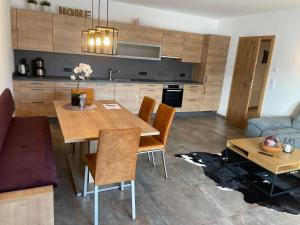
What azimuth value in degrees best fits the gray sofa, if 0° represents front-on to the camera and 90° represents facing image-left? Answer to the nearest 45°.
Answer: approximately 45°

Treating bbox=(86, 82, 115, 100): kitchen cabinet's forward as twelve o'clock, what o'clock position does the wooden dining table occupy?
The wooden dining table is roughly at 12 o'clock from the kitchen cabinet.

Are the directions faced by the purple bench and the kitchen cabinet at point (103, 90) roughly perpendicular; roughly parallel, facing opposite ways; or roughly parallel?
roughly perpendicular

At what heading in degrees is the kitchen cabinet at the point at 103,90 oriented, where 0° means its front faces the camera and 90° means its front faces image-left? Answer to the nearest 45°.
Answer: approximately 0°

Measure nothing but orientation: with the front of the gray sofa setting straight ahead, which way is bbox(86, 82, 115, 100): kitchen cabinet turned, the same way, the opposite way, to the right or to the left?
to the left

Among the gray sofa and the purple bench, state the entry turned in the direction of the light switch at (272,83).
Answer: the purple bench

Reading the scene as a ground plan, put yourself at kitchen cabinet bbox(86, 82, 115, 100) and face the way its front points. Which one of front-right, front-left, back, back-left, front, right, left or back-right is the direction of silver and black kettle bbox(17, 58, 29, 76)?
right

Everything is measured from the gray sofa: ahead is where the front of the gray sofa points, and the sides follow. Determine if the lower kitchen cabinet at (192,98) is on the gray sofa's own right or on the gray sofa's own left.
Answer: on the gray sofa's own right

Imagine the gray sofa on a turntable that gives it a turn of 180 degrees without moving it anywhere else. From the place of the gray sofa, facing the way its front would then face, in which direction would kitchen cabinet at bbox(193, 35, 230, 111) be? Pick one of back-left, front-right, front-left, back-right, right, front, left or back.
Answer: left

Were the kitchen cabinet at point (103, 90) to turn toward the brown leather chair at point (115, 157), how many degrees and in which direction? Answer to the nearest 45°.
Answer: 0° — it already faces it

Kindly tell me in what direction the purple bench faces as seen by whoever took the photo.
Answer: facing to the right of the viewer

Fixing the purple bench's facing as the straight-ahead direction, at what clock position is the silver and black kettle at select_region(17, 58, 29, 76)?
The silver and black kettle is roughly at 9 o'clock from the purple bench.

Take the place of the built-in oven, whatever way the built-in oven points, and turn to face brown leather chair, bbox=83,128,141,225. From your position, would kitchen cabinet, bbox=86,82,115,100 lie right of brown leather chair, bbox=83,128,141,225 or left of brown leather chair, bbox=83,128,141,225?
right

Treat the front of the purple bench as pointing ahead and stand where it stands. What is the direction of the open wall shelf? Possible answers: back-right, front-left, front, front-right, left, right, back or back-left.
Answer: front-left

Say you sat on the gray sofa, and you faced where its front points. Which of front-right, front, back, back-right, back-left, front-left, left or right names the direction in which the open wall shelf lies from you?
front-right

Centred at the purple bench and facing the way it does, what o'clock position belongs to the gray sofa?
The gray sofa is roughly at 12 o'clock from the purple bench.
